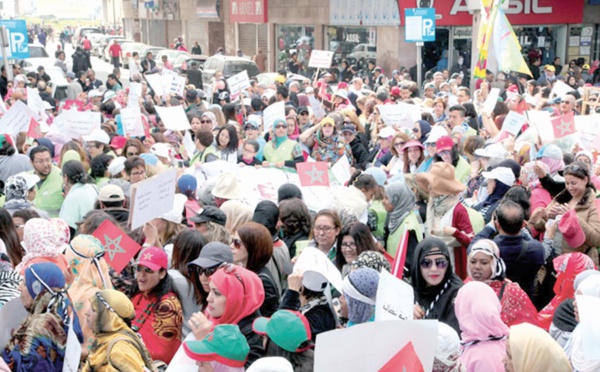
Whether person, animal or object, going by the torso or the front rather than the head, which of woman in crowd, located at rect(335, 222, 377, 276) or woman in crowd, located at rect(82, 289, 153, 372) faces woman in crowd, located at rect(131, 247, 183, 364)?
woman in crowd, located at rect(335, 222, 377, 276)

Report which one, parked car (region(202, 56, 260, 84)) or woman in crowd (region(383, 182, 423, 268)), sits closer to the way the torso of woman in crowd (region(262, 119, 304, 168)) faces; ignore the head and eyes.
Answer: the woman in crowd

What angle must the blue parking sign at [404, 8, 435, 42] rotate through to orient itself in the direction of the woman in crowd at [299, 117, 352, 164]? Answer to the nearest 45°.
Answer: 0° — it already faces them
